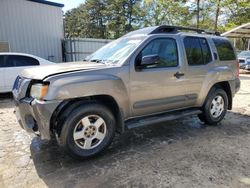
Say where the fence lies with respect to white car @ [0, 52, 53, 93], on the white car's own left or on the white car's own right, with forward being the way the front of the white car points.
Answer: on the white car's own right

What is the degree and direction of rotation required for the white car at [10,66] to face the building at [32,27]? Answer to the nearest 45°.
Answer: approximately 90° to its right

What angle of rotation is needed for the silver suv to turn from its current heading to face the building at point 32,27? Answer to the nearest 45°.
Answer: approximately 90° to its right

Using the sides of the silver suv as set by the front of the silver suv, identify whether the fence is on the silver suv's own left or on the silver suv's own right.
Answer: on the silver suv's own right

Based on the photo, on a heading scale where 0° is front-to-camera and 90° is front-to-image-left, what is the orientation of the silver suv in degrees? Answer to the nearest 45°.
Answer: approximately 45°

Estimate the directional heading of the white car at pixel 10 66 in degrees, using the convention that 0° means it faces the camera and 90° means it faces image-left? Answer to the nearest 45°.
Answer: approximately 90°

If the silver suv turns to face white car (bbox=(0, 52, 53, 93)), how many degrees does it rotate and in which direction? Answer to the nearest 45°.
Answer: approximately 90° to its right
